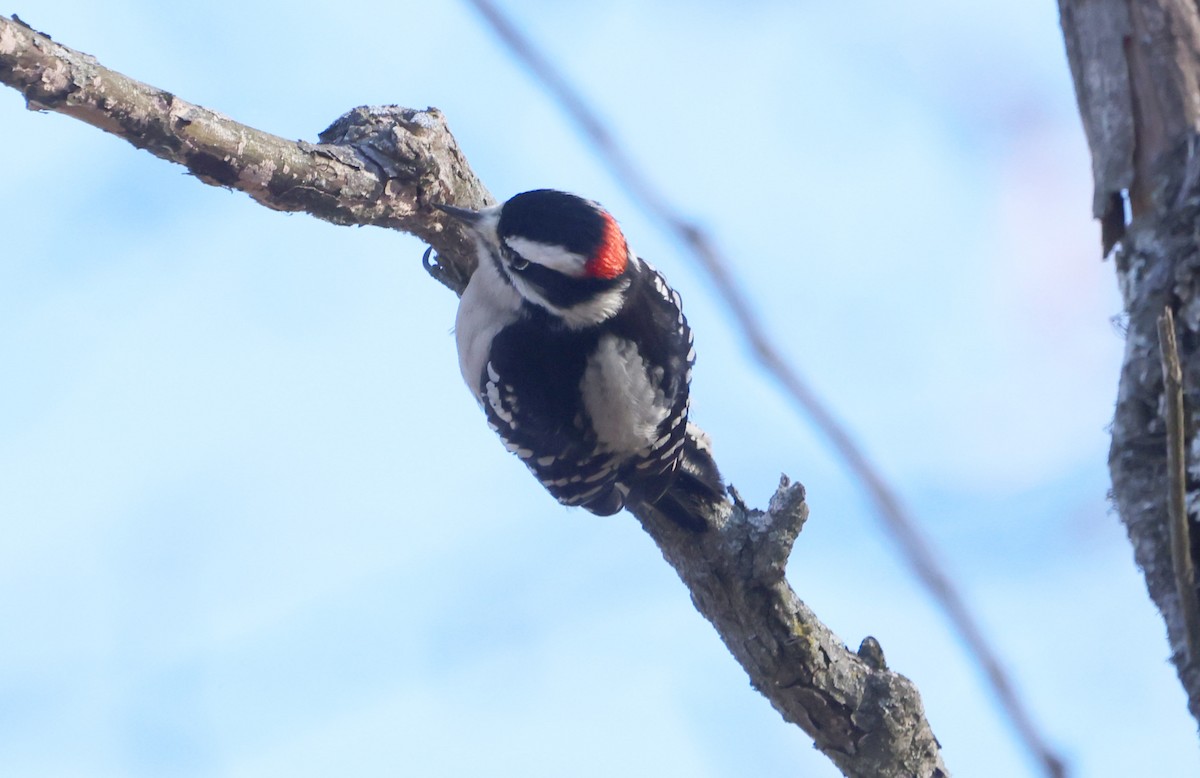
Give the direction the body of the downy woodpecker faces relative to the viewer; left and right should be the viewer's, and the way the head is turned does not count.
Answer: facing away from the viewer and to the left of the viewer

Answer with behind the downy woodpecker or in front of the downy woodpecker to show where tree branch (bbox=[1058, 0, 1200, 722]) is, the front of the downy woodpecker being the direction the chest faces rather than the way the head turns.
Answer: behind
